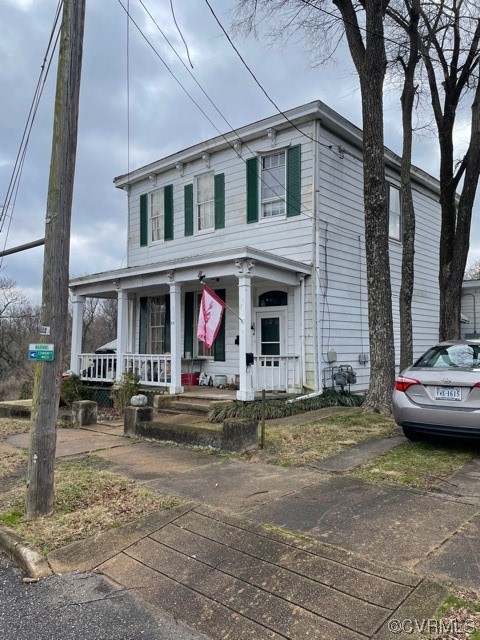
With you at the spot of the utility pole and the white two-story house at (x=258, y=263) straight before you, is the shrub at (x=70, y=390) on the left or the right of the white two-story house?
left

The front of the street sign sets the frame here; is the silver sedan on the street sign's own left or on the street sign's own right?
on the street sign's own left

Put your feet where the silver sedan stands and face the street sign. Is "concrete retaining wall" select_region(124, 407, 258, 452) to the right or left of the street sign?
right

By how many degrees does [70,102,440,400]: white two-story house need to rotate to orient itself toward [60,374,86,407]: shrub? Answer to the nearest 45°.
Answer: approximately 45° to its right

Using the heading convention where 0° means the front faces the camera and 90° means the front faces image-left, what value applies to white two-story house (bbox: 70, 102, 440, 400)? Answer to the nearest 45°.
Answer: approximately 45°

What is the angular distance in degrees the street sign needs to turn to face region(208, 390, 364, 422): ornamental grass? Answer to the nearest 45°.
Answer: approximately 135° to its left

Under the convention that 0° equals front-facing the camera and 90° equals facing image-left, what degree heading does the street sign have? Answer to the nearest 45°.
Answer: approximately 0°

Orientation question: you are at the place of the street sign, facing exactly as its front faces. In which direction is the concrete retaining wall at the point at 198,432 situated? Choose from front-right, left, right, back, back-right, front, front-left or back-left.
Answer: back-left

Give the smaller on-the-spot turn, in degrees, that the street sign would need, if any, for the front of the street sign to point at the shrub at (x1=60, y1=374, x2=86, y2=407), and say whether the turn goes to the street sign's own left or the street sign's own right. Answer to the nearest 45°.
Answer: approximately 180°
